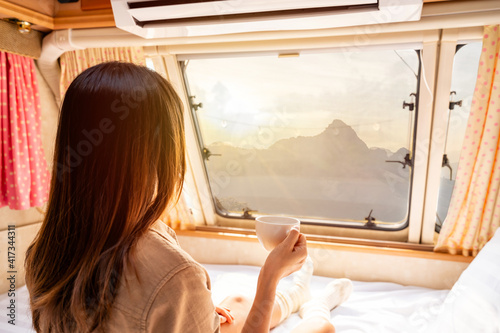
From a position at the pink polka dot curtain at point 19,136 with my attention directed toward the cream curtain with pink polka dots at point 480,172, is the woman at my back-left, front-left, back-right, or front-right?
front-right

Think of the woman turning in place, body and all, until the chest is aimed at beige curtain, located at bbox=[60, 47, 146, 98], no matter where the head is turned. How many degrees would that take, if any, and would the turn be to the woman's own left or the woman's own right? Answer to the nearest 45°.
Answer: approximately 45° to the woman's own left

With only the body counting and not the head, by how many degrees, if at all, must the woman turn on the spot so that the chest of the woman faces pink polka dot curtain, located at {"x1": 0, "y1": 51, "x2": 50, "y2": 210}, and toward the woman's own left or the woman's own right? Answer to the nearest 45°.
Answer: approximately 90° to the woman's own left

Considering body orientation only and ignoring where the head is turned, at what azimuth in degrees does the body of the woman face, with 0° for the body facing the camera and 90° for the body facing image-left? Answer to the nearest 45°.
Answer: approximately 225°

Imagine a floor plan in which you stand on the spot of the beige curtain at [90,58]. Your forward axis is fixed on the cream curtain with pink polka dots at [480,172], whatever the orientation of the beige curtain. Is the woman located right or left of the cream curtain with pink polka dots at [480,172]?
right
